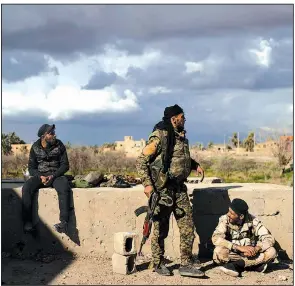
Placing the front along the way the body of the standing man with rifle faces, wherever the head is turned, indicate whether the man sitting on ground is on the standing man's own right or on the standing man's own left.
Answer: on the standing man's own left

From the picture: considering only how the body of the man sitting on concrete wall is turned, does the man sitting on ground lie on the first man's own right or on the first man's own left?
on the first man's own left

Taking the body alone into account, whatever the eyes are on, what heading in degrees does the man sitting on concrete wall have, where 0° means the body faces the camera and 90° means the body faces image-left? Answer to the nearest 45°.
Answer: approximately 0°

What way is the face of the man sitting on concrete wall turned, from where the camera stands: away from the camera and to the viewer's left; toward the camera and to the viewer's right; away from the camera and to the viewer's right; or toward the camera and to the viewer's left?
toward the camera and to the viewer's right

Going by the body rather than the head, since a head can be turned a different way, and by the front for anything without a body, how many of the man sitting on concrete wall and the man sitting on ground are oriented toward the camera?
2

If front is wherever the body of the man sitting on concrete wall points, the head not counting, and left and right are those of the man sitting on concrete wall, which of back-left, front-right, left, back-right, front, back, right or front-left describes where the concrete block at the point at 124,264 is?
front-left

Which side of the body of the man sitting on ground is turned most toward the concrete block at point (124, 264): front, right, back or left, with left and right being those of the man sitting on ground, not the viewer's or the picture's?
right
